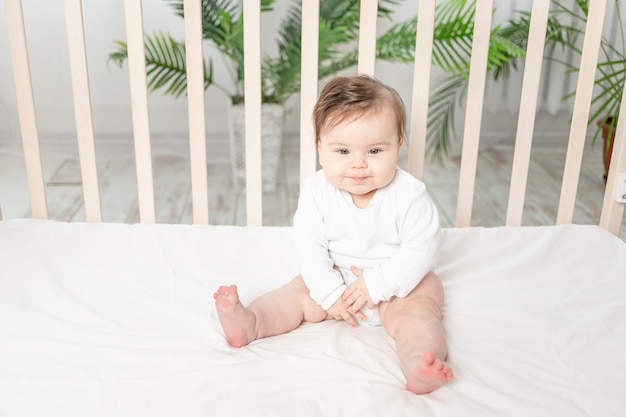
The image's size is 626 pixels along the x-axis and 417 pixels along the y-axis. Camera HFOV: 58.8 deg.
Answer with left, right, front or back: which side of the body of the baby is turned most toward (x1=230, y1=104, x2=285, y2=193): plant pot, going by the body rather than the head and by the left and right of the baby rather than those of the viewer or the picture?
back

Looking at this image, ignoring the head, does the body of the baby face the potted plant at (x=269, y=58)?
no

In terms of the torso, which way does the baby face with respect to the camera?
toward the camera

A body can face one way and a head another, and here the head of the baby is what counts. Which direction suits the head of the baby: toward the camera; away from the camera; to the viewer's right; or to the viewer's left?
toward the camera
